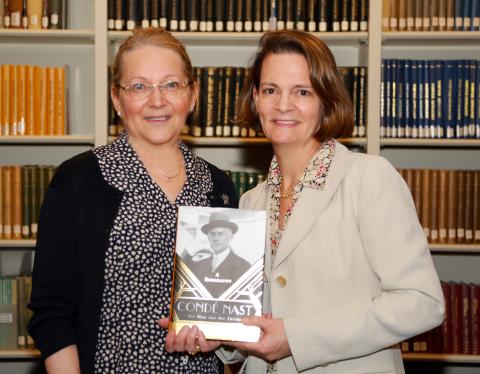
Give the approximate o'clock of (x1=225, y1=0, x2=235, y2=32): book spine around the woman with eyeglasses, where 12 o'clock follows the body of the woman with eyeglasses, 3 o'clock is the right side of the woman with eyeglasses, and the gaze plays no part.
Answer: The book spine is roughly at 8 o'clock from the woman with eyeglasses.

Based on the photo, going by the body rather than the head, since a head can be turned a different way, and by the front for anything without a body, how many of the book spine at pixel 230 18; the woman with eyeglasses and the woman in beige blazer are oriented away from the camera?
0

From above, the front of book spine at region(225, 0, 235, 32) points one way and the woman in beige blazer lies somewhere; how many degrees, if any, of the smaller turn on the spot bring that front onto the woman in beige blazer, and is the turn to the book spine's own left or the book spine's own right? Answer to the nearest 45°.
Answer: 0° — it already faces them

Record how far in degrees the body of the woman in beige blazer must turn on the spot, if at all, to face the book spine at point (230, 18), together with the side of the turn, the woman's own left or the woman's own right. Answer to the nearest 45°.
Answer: approximately 135° to the woman's own right

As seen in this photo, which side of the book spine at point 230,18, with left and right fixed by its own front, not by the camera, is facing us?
front

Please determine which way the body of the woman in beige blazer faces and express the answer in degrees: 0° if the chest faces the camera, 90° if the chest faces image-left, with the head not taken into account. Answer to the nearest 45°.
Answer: approximately 45°

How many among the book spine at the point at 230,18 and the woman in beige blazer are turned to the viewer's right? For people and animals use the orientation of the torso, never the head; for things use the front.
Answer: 0

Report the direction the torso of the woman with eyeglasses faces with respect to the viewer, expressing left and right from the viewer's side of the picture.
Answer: facing the viewer and to the right of the viewer

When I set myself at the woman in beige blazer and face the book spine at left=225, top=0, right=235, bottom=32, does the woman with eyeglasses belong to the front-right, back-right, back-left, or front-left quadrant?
front-left

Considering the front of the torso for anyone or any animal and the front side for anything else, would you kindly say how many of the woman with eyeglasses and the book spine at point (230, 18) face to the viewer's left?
0

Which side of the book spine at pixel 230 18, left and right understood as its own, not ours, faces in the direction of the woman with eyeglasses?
front
